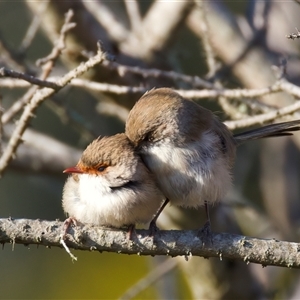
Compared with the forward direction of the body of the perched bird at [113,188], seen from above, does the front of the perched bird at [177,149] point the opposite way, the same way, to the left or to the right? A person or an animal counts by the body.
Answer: the same way

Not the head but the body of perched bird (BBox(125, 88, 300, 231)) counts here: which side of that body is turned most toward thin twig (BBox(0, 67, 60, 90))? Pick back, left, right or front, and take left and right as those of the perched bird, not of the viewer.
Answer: front

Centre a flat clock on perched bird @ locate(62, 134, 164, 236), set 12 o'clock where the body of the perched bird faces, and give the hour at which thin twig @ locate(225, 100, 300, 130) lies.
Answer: The thin twig is roughly at 7 o'clock from the perched bird.

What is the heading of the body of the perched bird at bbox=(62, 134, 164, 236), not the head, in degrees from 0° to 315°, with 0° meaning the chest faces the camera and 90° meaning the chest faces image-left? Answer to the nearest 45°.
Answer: approximately 45°

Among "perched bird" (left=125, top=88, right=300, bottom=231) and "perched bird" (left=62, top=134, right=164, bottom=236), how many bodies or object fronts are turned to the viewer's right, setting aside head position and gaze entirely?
0
